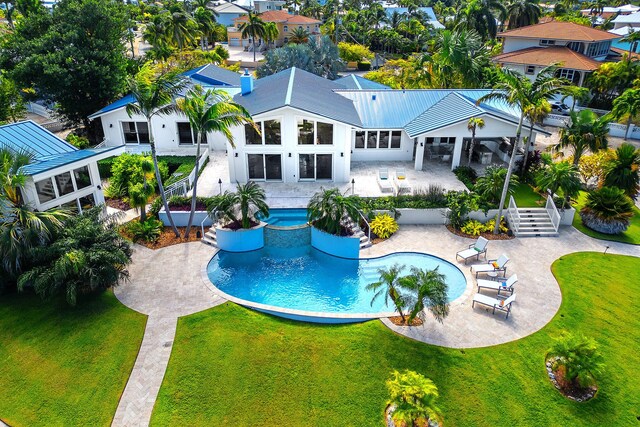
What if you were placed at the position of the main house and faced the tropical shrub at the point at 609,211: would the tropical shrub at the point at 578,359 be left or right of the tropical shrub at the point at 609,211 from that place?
right

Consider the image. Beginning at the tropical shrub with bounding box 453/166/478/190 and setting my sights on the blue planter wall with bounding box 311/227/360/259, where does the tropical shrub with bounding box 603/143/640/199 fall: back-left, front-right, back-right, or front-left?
back-left

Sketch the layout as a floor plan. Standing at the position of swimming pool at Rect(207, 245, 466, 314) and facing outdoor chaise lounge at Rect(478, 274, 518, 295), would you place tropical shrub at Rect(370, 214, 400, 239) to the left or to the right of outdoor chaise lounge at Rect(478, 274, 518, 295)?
left

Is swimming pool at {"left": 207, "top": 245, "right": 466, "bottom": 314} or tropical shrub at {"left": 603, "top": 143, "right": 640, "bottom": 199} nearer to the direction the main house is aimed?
the swimming pool

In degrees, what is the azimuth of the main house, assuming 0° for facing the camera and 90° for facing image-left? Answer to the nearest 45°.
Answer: approximately 0°

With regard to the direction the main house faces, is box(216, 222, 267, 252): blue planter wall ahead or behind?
ahead

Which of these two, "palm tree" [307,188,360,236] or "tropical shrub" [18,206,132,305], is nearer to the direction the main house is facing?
the palm tree

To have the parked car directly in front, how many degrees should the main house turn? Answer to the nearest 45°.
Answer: approximately 135° to its left

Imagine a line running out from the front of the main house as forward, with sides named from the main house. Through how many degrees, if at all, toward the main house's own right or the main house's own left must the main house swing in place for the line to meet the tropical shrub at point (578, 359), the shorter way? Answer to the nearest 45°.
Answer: approximately 45° to the main house's own left

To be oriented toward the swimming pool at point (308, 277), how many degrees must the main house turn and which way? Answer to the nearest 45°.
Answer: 0° — it already faces it

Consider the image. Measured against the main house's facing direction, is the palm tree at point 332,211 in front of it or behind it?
in front

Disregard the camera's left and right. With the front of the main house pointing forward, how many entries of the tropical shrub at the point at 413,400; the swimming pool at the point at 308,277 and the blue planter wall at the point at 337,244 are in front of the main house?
3
